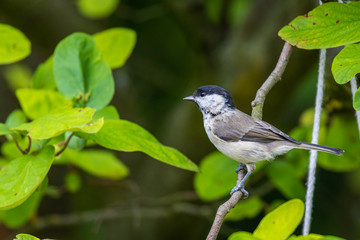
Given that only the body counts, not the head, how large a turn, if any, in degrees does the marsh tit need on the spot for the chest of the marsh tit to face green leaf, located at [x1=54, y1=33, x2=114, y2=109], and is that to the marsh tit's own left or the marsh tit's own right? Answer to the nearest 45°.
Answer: approximately 45° to the marsh tit's own left

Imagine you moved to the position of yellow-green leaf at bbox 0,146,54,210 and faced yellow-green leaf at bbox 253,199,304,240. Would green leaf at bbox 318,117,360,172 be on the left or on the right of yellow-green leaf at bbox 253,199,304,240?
left

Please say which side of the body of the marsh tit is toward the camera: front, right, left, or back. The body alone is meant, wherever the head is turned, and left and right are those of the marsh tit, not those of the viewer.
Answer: left

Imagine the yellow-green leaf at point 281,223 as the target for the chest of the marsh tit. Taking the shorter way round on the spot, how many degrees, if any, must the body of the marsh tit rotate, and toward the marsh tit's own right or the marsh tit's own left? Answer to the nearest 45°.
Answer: approximately 90° to the marsh tit's own left

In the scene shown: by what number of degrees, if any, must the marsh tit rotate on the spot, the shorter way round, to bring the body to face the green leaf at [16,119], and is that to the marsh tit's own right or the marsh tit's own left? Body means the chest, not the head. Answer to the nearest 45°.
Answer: approximately 45° to the marsh tit's own left
